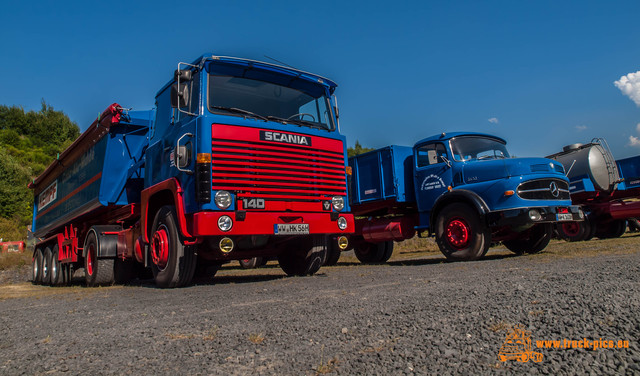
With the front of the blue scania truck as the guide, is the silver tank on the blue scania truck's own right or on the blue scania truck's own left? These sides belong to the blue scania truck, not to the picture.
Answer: on the blue scania truck's own left

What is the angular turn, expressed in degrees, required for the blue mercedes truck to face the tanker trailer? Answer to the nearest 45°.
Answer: approximately 90° to its left

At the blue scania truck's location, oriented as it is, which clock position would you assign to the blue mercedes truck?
The blue mercedes truck is roughly at 10 o'clock from the blue scania truck.

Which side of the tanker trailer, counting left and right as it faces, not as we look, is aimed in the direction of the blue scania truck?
right

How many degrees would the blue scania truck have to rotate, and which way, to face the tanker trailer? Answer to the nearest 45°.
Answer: approximately 45° to its left

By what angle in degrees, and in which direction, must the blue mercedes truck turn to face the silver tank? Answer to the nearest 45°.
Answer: approximately 90° to its left

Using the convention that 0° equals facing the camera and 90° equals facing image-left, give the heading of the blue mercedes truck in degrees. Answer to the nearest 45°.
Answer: approximately 315°

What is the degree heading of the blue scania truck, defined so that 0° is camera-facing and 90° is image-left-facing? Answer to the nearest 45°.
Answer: approximately 315°
